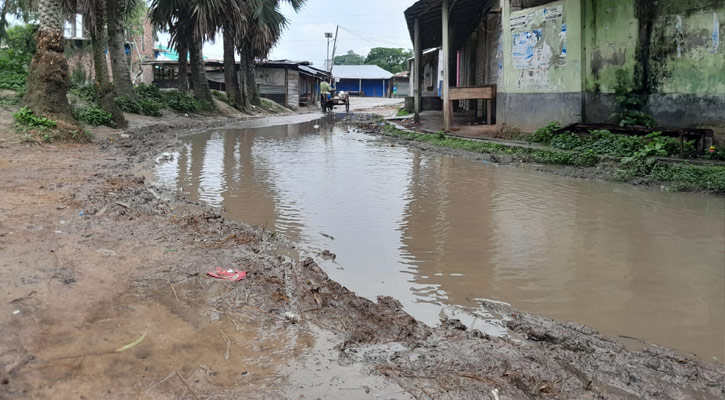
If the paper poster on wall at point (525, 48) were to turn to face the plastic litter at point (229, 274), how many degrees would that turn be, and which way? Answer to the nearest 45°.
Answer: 0° — it already faces it

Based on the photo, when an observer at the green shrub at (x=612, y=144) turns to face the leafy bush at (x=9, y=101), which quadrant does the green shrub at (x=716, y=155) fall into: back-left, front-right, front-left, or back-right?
back-left
